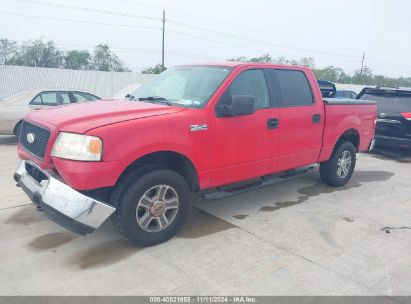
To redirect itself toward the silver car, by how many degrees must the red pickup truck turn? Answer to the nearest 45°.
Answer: approximately 90° to its right

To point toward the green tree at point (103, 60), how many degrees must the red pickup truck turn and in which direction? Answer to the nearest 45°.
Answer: approximately 135° to its right

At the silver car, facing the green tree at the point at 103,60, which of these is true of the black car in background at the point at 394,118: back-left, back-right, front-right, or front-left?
back-right

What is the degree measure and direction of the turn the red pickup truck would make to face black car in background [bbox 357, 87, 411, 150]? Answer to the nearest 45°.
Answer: approximately 180°

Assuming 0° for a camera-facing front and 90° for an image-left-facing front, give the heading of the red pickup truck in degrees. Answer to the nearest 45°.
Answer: approximately 45°
